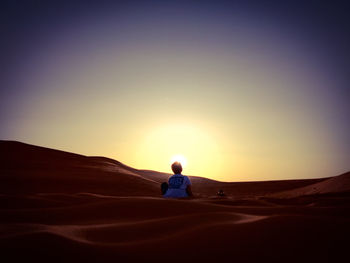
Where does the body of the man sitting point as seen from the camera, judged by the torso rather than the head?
away from the camera
